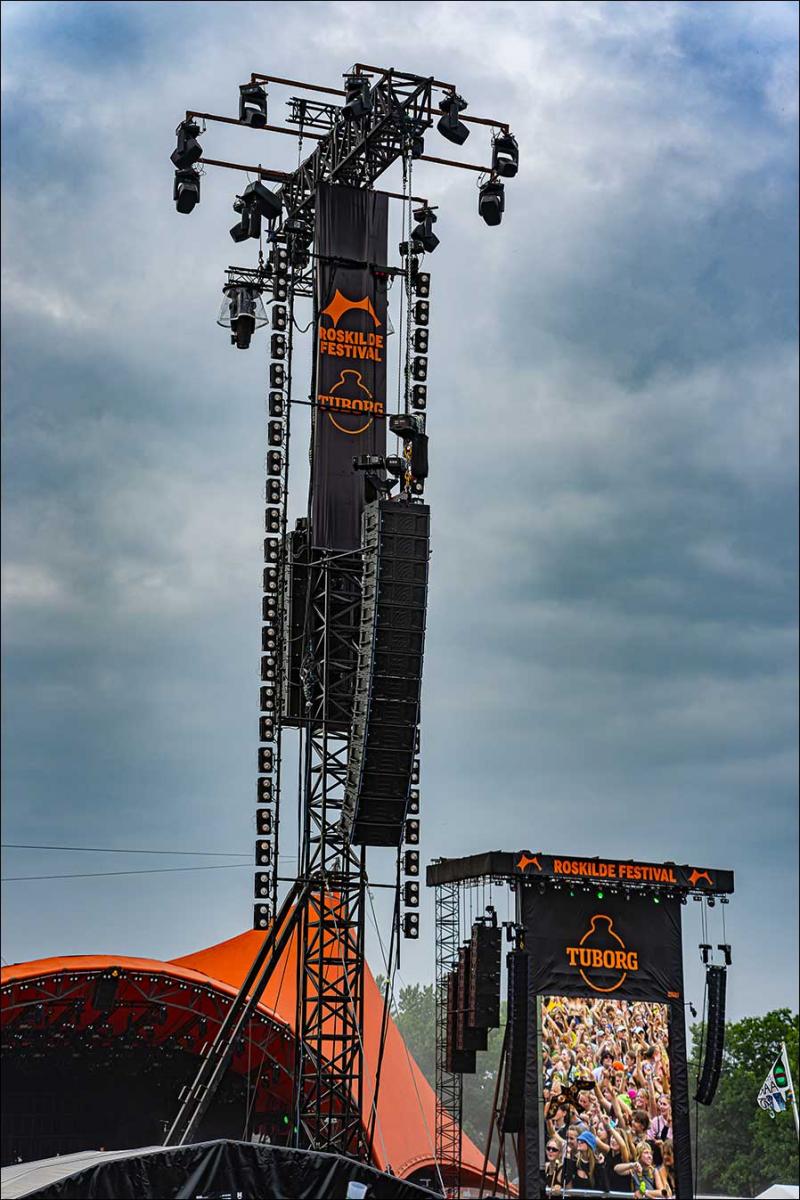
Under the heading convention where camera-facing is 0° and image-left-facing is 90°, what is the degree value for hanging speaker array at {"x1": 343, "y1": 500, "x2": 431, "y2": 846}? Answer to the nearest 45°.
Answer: approximately 315°

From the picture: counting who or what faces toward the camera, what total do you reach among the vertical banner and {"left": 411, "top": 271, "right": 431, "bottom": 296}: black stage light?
2
